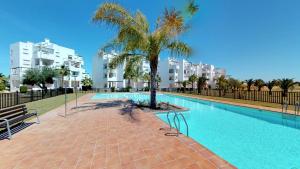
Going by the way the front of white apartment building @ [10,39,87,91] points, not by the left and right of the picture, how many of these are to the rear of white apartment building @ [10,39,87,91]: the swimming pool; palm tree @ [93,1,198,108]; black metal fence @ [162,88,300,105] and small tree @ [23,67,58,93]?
0

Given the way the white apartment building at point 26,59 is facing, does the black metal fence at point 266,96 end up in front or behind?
in front

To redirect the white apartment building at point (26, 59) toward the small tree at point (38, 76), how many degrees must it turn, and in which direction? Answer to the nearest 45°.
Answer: approximately 45° to its right

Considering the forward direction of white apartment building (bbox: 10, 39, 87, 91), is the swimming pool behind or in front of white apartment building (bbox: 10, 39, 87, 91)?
in front

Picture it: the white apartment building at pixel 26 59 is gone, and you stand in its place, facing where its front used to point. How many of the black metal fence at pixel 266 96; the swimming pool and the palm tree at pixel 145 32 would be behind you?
0

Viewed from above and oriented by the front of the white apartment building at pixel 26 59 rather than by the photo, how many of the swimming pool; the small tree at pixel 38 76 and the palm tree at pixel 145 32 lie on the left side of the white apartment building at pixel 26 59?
0

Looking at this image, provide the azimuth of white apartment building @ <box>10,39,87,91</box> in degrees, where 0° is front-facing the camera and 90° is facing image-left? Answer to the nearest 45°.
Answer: approximately 315°

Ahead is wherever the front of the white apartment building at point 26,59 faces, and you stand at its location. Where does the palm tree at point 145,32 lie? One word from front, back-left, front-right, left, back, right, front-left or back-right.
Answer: front-right
